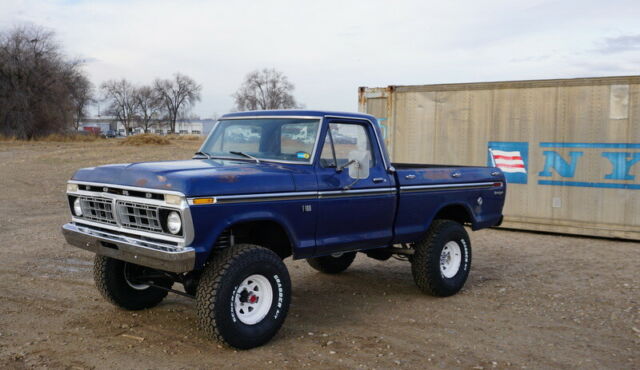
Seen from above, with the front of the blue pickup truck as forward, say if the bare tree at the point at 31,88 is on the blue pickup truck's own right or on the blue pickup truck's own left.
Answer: on the blue pickup truck's own right

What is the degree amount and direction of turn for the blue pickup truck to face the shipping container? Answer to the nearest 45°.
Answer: approximately 180°

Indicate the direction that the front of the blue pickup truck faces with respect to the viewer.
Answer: facing the viewer and to the left of the viewer

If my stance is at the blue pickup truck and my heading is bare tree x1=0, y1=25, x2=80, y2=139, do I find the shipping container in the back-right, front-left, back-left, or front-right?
front-right

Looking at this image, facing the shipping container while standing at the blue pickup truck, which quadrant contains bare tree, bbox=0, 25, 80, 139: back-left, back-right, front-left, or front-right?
front-left
